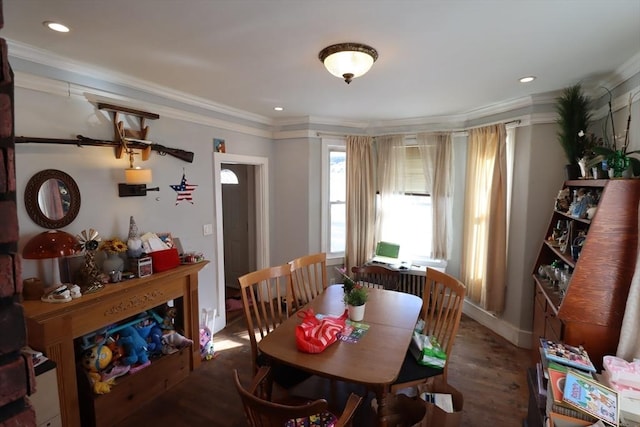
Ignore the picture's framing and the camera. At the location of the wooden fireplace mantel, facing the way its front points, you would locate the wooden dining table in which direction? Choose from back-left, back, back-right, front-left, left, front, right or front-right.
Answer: front

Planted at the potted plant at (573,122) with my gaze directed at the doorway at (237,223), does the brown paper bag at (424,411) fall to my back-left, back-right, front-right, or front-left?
front-left

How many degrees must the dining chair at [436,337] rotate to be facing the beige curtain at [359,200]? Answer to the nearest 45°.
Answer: approximately 90° to its right

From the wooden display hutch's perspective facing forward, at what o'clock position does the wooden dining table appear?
The wooden dining table is roughly at 12 o'clock from the wooden display hutch.

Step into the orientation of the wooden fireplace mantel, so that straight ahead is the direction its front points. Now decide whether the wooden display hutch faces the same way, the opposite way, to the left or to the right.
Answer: the opposite way

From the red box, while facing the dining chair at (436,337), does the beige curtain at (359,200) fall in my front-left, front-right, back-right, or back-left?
front-left

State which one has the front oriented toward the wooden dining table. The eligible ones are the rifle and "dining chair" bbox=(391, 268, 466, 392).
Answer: the dining chair

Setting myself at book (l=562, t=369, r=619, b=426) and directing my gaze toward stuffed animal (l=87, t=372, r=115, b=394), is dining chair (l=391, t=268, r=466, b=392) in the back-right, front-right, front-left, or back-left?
front-right

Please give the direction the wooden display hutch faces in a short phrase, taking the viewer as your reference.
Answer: facing the viewer and to the left of the viewer

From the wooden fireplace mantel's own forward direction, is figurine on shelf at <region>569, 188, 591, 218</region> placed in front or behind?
in front

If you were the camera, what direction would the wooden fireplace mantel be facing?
facing the viewer and to the right of the viewer

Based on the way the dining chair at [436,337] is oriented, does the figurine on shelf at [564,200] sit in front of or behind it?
behind

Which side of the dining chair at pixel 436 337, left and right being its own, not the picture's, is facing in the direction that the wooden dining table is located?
front

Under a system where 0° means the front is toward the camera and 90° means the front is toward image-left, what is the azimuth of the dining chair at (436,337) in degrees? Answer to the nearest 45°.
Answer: approximately 45°
